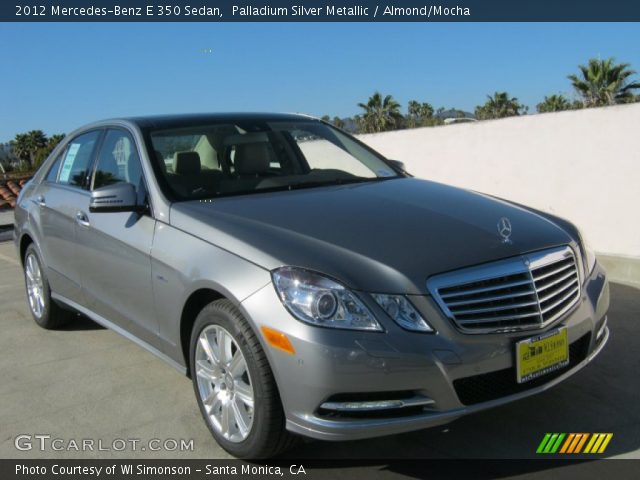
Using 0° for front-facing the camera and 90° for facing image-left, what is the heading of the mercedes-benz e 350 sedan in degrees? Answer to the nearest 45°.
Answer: approximately 315°
